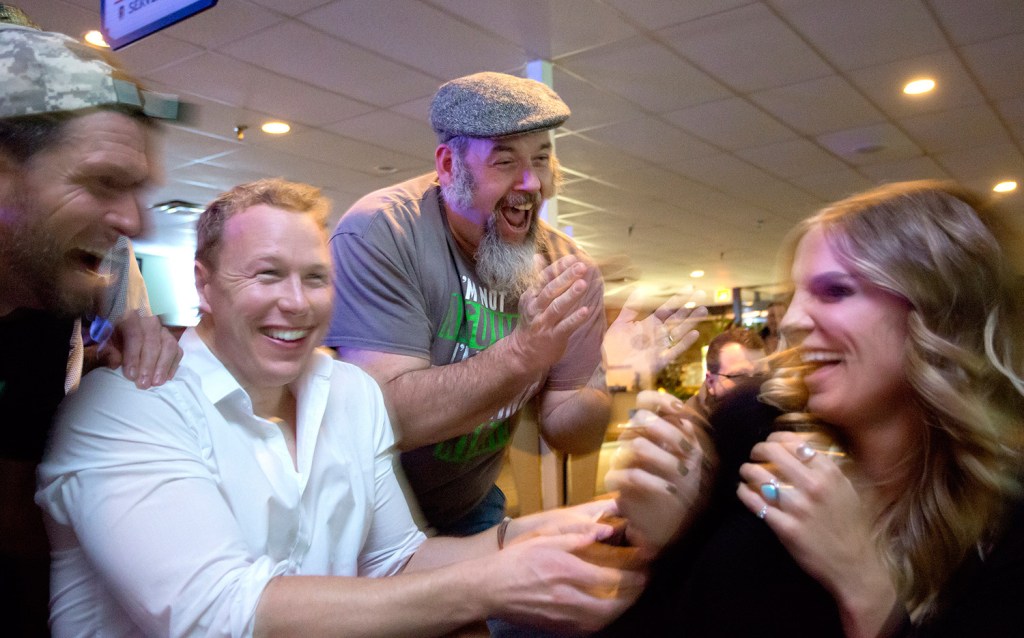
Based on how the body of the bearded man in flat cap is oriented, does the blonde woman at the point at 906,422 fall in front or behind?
in front

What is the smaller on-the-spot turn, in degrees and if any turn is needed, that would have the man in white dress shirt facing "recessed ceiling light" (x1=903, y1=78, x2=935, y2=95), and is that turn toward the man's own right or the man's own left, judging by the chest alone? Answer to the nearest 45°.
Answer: approximately 90° to the man's own left

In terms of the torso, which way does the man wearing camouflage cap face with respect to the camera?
to the viewer's right

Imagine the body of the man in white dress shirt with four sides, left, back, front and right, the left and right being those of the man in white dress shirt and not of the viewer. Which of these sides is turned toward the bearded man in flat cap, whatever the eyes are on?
left

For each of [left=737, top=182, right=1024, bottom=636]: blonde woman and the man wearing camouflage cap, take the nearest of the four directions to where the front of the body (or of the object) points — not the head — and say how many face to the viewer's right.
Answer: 1

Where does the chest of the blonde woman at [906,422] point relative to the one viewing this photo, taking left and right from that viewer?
facing to the left of the viewer

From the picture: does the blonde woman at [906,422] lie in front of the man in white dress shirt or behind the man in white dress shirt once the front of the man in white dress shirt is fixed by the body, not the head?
in front

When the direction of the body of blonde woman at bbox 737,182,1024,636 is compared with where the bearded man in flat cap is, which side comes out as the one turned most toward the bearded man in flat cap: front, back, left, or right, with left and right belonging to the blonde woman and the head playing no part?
front

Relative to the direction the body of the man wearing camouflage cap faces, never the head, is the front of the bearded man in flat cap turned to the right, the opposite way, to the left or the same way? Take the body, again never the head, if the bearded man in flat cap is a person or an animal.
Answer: to the right

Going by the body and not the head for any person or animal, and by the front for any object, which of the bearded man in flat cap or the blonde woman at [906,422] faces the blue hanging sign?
the blonde woman

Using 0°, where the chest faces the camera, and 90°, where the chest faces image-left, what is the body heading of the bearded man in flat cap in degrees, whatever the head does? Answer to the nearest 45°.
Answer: approximately 315°

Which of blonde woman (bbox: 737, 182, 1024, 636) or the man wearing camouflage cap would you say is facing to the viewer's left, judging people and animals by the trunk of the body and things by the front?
the blonde woman

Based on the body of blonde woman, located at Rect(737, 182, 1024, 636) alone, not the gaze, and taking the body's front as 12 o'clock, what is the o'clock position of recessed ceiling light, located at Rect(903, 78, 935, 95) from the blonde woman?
The recessed ceiling light is roughly at 3 o'clock from the blonde woman.

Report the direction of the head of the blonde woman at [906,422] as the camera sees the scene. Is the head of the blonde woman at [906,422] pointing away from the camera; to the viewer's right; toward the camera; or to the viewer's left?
to the viewer's left

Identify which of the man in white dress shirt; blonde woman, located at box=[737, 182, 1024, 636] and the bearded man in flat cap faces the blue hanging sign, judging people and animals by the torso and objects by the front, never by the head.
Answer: the blonde woman

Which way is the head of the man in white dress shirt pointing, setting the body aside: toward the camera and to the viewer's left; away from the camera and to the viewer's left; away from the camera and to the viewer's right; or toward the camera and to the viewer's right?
toward the camera and to the viewer's right

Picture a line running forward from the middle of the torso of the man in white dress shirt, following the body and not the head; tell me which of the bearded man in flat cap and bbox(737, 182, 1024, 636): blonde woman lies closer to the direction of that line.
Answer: the blonde woman
